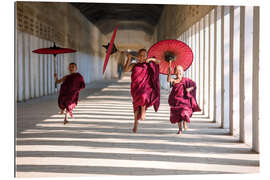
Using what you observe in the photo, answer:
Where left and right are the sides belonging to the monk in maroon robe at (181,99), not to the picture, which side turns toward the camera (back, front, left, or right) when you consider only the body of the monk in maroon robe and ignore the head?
front

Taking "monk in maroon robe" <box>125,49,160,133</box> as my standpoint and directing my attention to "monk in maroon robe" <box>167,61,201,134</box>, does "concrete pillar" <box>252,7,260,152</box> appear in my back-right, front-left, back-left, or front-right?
front-right

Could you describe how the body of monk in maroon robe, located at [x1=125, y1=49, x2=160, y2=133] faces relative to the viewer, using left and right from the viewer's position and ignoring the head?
facing the viewer

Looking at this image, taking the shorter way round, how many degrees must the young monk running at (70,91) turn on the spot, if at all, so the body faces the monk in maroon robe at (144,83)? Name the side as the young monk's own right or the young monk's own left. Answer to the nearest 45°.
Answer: approximately 45° to the young monk's own left

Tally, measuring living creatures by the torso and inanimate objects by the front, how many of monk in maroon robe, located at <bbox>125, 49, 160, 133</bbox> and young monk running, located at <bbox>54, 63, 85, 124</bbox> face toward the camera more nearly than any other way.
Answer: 2

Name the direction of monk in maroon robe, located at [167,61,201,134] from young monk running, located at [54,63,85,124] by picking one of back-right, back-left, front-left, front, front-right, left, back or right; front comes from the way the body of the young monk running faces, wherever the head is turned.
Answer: front-left

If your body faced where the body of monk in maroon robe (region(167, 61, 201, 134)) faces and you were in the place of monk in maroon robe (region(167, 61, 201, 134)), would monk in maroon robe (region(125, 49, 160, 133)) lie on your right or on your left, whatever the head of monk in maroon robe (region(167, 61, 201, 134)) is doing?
on your right

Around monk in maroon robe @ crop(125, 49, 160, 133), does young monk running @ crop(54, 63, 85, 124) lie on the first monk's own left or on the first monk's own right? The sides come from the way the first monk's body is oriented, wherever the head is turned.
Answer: on the first monk's own right

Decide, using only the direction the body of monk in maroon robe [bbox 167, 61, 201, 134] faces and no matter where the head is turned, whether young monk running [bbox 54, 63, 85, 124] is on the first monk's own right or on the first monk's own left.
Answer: on the first monk's own right

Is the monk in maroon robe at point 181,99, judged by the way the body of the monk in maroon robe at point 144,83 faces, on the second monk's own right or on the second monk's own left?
on the second monk's own left

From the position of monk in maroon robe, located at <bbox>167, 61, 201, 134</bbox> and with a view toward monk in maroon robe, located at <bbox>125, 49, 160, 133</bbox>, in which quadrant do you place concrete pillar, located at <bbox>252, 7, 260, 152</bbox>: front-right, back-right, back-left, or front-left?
back-left

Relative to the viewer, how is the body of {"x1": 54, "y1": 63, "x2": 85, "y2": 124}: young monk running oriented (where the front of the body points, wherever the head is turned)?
toward the camera

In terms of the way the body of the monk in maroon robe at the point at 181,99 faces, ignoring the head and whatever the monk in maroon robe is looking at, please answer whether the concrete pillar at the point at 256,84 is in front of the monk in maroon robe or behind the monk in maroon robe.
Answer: in front
